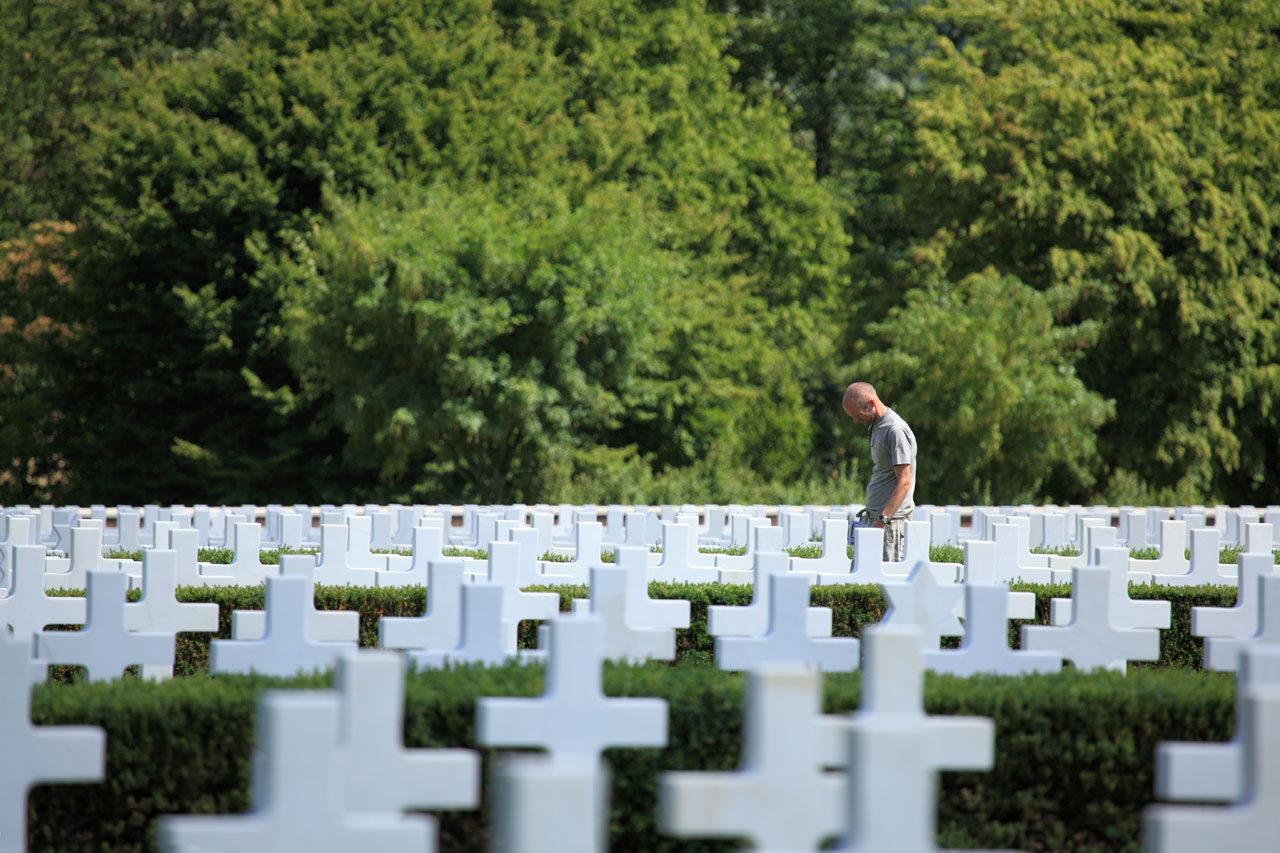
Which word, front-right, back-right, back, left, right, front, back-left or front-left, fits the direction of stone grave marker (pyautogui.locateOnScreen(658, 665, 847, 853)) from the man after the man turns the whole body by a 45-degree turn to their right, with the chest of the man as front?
back-left

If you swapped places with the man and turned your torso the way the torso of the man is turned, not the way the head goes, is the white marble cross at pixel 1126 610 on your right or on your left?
on your left

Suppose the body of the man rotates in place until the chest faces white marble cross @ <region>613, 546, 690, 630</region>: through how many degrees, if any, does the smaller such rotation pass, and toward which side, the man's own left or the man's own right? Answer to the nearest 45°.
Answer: approximately 90° to the man's own left

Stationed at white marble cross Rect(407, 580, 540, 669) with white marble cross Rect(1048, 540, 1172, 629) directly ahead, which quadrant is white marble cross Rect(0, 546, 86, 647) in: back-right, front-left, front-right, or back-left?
back-left

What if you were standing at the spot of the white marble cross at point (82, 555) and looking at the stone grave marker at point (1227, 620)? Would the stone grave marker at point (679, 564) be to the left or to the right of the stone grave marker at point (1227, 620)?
left

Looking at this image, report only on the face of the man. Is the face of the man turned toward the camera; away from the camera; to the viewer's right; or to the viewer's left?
to the viewer's left

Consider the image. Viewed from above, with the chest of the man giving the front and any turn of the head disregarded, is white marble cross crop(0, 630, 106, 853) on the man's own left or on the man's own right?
on the man's own left

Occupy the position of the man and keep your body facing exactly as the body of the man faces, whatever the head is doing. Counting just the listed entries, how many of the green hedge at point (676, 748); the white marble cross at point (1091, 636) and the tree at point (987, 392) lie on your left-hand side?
2

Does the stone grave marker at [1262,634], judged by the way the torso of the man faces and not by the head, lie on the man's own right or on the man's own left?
on the man's own left

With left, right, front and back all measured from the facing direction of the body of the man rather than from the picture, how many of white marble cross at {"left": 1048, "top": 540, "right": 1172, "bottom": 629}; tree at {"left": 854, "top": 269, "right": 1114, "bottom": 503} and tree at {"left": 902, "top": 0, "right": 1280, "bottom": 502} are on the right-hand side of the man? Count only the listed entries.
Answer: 2

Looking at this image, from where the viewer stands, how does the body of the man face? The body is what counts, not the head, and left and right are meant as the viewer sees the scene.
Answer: facing to the left of the viewer

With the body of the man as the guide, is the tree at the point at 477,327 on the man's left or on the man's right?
on the man's right

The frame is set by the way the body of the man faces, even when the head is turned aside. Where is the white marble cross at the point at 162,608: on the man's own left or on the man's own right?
on the man's own left

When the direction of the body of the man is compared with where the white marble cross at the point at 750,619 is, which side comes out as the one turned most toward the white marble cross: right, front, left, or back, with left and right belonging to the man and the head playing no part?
left
